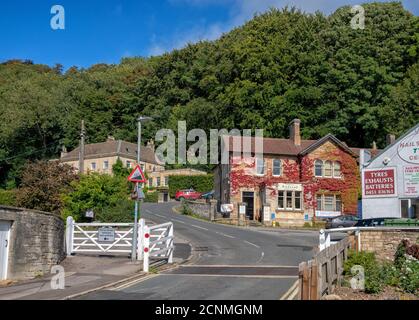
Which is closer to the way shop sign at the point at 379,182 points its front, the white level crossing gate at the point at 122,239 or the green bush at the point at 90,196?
the white level crossing gate

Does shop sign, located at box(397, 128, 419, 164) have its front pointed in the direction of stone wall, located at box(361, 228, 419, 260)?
yes

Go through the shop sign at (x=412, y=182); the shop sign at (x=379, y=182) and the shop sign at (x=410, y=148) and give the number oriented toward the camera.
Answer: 3

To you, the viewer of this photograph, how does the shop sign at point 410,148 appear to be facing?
facing the viewer

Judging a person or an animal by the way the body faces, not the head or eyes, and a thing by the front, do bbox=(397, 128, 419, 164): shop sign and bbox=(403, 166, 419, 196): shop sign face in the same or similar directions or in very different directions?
same or similar directions

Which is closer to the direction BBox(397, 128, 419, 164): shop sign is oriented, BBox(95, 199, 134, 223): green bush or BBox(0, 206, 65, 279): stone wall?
the stone wall

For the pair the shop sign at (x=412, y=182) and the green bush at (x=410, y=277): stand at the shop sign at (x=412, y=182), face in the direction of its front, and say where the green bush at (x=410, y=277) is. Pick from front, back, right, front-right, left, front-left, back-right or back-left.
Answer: front

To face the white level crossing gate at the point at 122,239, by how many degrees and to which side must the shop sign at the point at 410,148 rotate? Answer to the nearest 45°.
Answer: approximately 45° to its right

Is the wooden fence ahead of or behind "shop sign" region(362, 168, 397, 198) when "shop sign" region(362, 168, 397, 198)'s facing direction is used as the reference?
ahead

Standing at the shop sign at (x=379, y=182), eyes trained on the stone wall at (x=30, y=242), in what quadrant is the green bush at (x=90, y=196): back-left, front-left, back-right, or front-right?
front-right

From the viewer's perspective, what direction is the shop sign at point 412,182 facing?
toward the camera

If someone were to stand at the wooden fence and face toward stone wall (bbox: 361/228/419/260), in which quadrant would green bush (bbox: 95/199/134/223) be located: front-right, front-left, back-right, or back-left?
front-left

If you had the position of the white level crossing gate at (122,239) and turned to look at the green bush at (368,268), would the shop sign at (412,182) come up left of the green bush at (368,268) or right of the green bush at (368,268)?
left

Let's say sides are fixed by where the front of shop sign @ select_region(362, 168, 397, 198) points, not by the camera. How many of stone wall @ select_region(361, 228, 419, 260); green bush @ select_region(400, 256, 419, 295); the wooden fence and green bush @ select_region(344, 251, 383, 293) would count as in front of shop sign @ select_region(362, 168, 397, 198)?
4
